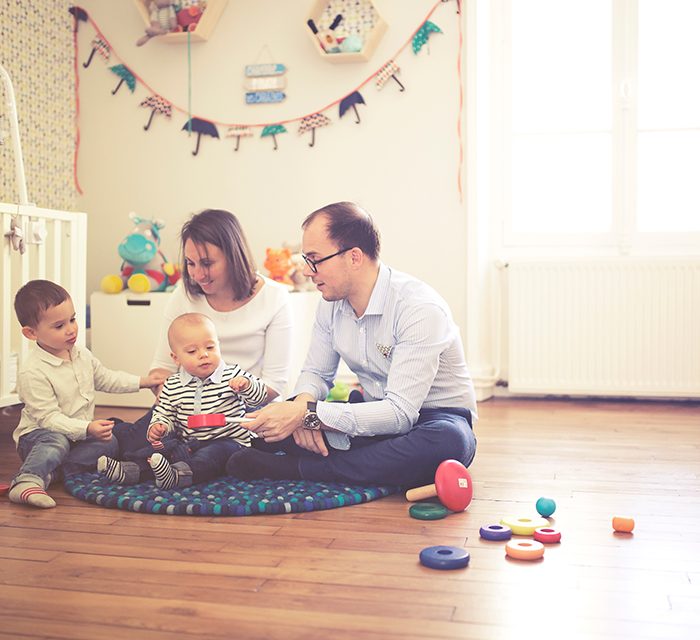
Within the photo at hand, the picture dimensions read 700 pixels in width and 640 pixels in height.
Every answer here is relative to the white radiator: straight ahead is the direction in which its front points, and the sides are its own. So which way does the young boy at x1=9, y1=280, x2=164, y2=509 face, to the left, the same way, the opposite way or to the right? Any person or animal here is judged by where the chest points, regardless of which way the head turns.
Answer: to the left

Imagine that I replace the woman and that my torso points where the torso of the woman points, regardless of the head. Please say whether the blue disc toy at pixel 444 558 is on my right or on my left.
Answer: on my left

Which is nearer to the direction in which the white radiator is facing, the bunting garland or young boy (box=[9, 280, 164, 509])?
the young boy

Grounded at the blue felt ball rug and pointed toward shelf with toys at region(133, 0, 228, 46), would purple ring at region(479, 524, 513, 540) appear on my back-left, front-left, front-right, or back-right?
back-right

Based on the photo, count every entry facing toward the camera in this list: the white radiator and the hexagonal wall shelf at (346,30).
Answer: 2

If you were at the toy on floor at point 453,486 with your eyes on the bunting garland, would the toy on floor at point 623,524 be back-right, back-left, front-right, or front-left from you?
back-right

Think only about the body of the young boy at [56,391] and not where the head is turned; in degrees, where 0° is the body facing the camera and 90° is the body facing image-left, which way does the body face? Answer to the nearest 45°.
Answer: approximately 315°
